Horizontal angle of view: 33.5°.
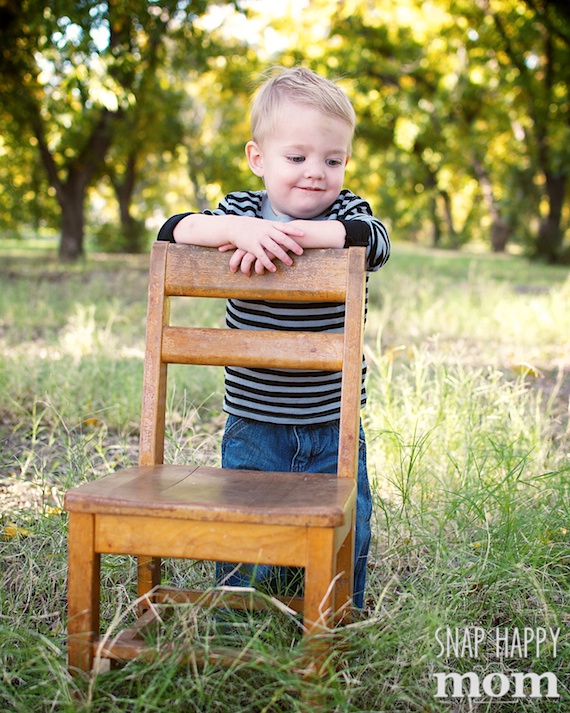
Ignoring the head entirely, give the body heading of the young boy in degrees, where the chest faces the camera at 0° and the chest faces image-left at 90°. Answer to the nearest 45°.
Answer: approximately 0°

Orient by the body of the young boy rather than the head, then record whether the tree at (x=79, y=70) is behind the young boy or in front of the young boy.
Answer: behind

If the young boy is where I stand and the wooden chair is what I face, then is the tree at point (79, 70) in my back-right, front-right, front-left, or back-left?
back-right
